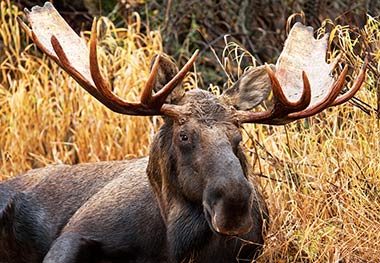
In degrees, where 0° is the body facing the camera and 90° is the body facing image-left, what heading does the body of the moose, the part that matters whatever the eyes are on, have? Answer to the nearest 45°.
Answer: approximately 315°
